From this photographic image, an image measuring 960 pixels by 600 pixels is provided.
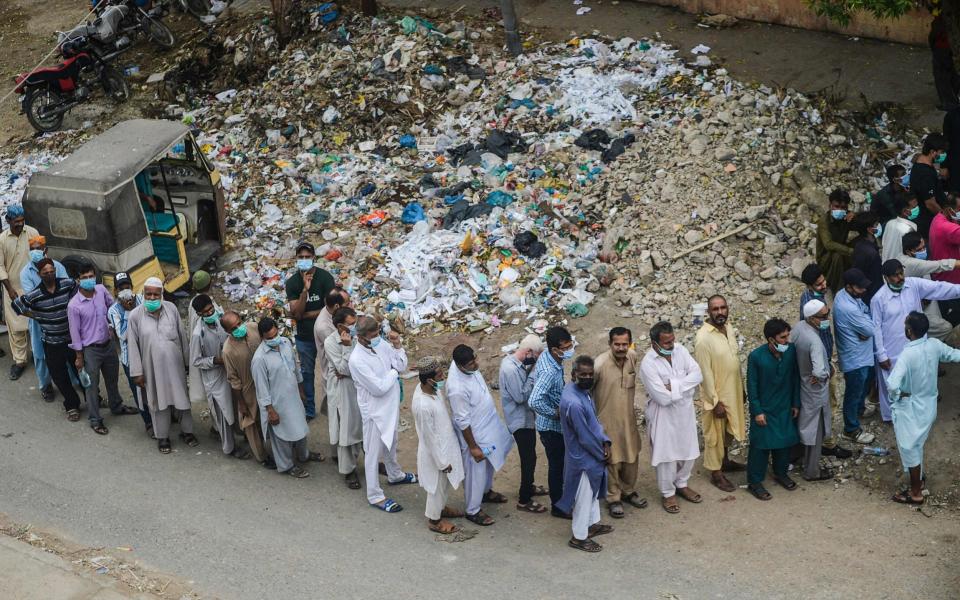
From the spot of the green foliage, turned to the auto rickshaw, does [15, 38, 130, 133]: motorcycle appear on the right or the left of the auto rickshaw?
right

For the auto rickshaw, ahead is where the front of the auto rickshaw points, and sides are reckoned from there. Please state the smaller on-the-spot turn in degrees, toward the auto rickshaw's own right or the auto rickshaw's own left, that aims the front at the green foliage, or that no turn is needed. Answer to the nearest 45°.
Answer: approximately 45° to the auto rickshaw's own right

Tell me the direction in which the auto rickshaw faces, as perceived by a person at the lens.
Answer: facing away from the viewer and to the right of the viewer
